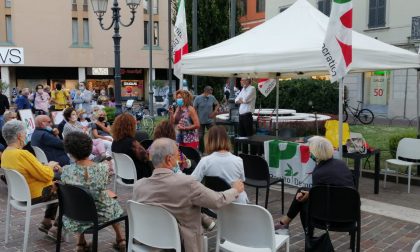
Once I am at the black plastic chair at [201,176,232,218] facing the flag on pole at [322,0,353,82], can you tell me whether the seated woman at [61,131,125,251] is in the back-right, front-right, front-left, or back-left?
back-left

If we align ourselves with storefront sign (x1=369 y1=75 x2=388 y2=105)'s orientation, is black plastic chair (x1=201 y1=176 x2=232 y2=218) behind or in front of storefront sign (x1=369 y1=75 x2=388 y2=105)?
in front

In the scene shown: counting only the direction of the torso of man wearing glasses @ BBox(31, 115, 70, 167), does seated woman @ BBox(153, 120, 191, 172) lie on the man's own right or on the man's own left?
on the man's own right

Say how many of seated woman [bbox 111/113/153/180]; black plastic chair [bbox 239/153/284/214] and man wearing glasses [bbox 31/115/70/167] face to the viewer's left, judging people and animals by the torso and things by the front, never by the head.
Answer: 0

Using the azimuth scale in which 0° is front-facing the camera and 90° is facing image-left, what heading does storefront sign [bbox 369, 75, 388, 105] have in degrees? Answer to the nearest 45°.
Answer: approximately 0°

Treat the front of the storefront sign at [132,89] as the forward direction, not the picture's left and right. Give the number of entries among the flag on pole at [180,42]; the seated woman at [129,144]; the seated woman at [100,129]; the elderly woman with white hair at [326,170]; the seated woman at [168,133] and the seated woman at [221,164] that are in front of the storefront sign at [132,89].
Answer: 6

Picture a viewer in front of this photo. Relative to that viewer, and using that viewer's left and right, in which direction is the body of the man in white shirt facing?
facing to the left of the viewer

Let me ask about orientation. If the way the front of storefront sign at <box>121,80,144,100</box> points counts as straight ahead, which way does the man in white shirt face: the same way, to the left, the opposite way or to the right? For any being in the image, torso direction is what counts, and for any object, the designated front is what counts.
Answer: to the right

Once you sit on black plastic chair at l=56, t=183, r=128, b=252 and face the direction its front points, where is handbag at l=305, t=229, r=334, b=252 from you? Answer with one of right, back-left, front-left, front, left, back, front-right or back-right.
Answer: front-right

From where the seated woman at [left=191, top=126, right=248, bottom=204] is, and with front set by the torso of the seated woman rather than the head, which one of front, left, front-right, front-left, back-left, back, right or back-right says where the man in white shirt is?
front

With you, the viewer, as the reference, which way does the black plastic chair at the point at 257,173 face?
facing away from the viewer and to the right of the viewer

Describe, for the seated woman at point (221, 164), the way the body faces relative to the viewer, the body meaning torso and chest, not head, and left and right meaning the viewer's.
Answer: facing away from the viewer

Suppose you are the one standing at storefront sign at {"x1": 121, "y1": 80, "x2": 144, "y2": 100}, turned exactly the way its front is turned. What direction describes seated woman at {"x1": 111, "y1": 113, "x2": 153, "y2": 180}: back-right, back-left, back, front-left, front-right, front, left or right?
front

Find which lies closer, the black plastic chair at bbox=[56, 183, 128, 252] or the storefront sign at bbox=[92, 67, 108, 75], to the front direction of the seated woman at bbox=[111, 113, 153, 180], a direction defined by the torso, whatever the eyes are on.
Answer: the storefront sign

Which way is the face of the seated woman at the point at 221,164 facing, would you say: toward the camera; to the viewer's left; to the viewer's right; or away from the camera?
away from the camera

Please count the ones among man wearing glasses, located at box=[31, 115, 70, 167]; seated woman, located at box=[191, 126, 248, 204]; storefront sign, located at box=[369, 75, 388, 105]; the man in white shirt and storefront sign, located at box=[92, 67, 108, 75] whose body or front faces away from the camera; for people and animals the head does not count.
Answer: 1

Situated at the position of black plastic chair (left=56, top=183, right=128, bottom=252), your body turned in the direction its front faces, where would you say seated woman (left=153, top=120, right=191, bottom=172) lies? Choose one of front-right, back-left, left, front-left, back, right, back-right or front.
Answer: front

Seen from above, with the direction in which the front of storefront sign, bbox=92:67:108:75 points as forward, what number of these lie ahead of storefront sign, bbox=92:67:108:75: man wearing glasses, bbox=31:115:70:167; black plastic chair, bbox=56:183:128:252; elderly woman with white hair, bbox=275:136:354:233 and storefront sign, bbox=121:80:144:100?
3

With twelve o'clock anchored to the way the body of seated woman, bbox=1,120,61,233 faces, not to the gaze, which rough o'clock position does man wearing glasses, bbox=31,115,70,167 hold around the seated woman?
The man wearing glasses is roughly at 11 o'clock from the seated woman.

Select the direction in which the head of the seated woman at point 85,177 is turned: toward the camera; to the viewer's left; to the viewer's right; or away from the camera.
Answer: away from the camera

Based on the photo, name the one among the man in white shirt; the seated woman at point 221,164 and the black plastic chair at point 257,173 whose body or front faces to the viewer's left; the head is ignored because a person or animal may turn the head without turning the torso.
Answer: the man in white shirt
